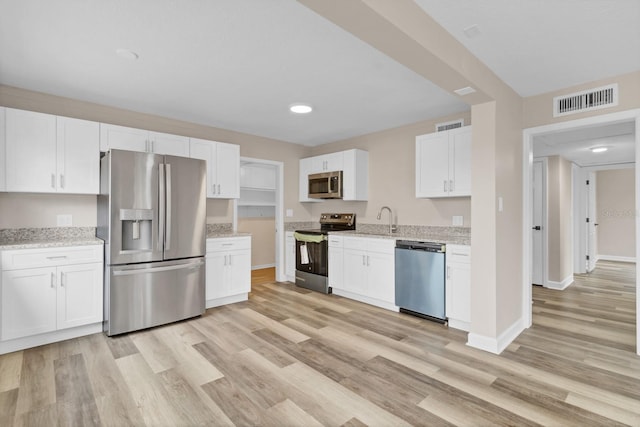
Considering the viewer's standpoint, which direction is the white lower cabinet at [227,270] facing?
facing the viewer and to the right of the viewer

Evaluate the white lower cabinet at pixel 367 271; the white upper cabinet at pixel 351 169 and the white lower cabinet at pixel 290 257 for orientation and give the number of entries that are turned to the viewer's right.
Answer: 0

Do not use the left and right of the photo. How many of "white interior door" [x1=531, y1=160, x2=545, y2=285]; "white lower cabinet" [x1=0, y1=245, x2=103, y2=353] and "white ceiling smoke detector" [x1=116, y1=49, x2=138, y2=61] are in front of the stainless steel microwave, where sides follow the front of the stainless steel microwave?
2

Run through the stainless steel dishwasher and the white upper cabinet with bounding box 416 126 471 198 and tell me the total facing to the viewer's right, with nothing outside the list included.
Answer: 0

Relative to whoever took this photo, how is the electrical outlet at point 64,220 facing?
facing the viewer

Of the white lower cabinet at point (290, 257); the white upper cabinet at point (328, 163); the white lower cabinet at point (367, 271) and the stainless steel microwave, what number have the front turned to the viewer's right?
0

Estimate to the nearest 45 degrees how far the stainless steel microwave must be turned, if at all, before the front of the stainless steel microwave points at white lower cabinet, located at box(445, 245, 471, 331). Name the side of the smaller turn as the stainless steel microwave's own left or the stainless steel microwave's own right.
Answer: approximately 90° to the stainless steel microwave's own left

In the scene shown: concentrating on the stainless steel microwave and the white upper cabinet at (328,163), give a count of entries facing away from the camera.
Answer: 0

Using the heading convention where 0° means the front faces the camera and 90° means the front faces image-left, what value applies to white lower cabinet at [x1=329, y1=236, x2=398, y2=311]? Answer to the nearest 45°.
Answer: approximately 45°

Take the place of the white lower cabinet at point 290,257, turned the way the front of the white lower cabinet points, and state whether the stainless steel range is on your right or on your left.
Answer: on your left

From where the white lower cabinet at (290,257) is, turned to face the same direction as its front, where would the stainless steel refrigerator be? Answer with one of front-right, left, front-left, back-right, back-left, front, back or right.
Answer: front

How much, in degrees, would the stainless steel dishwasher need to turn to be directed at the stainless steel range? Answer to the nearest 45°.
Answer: approximately 90° to its right
